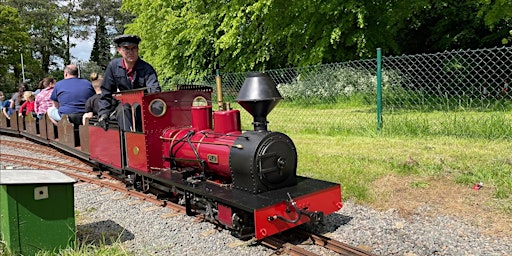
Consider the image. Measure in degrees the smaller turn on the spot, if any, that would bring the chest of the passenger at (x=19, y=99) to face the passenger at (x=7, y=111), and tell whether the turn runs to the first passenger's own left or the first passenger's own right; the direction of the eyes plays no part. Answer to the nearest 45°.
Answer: approximately 180°

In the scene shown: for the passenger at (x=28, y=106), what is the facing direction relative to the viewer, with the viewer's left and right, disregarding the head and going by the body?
facing the viewer and to the right of the viewer

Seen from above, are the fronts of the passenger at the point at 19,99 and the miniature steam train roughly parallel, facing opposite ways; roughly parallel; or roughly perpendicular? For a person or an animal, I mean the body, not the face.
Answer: roughly parallel

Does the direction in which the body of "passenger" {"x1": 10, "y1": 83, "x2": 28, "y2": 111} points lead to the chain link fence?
yes

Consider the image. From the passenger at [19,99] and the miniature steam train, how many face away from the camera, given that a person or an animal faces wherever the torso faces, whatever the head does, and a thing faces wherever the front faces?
0

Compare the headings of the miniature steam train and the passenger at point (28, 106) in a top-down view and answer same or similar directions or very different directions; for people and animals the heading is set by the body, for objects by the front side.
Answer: same or similar directions

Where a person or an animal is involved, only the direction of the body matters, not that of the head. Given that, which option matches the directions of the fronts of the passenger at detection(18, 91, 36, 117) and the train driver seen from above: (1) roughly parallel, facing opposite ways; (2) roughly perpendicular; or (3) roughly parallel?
roughly parallel

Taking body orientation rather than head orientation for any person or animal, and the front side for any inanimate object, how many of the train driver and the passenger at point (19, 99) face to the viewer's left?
0

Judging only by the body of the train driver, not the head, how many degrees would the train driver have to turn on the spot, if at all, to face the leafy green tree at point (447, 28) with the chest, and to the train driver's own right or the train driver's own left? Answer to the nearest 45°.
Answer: approximately 90° to the train driver's own left

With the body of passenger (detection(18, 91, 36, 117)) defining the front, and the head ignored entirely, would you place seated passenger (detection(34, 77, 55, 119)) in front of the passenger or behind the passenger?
in front

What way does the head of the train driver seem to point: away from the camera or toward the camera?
toward the camera
